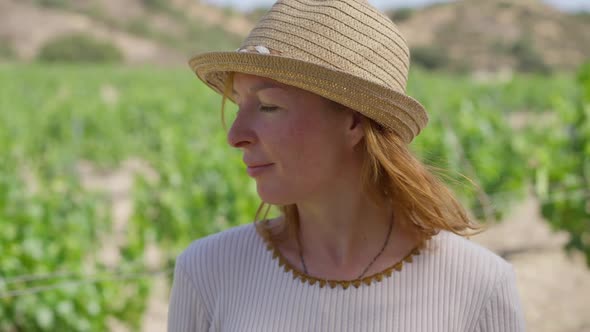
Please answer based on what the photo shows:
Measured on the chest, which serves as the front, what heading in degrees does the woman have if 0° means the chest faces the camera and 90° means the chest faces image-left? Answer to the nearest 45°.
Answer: approximately 0°

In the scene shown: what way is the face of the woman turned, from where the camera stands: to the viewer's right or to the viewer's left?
to the viewer's left
